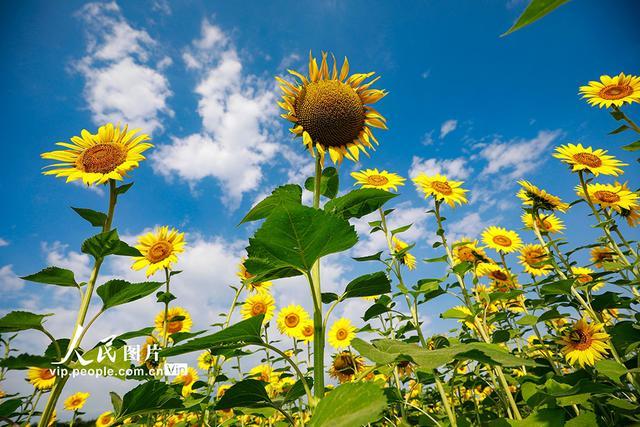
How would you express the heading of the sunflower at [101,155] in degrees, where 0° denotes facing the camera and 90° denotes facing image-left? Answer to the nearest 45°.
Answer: approximately 0°

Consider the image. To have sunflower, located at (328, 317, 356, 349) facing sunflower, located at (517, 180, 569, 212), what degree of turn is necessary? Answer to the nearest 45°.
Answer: approximately 45° to its left

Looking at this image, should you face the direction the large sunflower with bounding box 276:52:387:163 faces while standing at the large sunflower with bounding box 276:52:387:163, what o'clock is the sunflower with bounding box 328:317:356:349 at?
The sunflower is roughly at 6 o'clock from the large sunflower.

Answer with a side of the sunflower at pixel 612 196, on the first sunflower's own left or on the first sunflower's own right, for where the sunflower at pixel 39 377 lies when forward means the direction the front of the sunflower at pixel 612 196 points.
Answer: on the first sunflower's own right

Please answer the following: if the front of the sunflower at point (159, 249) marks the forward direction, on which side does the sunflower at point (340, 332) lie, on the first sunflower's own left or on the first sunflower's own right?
on the first sunflower's own left
